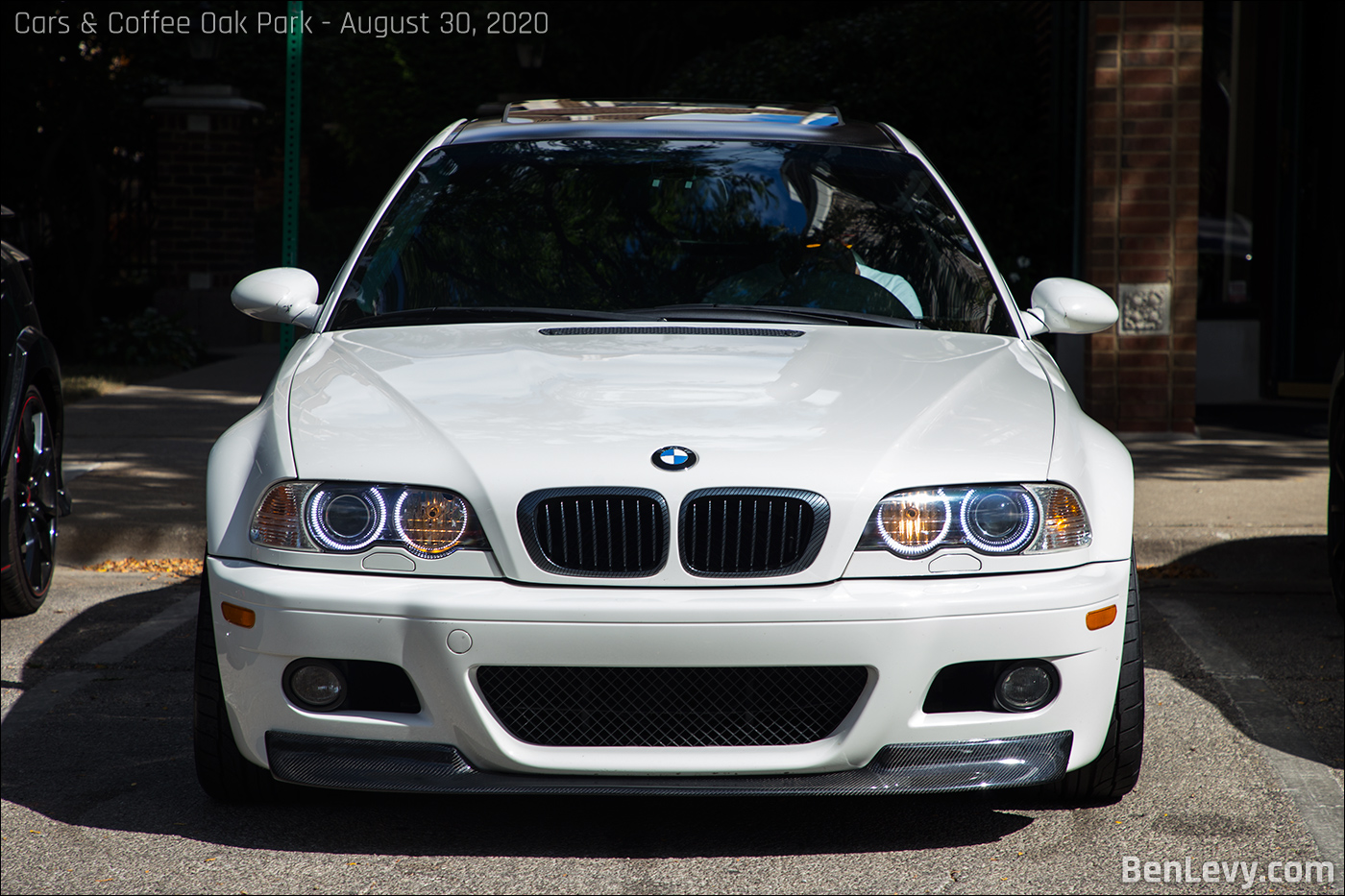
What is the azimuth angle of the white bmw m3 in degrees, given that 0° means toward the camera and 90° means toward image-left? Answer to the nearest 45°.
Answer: approximately 0°

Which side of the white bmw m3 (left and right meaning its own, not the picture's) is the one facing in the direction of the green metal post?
back
